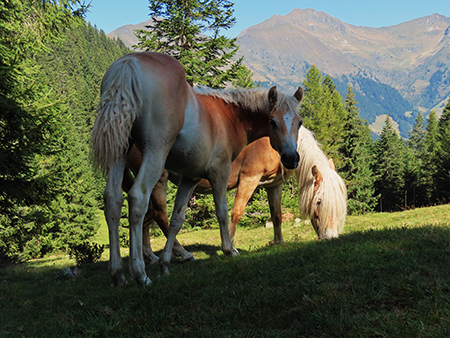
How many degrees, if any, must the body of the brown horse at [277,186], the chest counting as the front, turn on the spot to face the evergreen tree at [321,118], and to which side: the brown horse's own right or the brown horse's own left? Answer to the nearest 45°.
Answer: approximately 90° to the brown horse's own left

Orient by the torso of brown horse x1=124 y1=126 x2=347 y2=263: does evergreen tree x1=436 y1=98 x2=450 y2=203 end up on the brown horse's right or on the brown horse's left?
on the brown horse's left

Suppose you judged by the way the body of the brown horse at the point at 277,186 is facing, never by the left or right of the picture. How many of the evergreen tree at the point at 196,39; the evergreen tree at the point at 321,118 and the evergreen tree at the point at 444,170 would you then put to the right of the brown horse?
0

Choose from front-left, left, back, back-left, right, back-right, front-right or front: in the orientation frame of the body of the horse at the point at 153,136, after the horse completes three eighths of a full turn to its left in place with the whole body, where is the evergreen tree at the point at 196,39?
right

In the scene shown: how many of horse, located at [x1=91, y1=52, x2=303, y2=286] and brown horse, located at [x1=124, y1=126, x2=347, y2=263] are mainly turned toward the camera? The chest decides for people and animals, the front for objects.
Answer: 0

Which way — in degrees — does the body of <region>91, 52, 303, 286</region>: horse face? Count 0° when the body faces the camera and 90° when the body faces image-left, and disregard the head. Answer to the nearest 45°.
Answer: approximately 225°

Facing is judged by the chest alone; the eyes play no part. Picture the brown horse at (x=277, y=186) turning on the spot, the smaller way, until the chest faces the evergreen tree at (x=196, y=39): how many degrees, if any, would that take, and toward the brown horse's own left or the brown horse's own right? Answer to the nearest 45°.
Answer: approximately 90° to the brown horse's own left

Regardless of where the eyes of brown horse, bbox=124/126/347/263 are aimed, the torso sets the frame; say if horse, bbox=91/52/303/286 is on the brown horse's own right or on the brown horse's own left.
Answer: on the brown horse's own right

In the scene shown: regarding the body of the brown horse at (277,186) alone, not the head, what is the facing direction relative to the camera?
to the viewer's right

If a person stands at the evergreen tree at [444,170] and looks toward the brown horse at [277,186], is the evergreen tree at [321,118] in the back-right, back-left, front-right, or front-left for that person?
front-right
